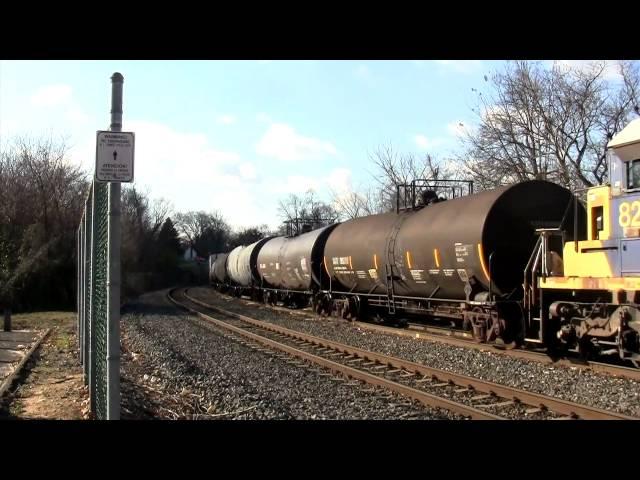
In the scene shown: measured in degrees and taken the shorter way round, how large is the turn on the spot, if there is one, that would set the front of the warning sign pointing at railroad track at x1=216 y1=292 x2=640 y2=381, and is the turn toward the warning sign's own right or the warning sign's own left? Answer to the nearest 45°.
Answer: approximately 135° to the warning sign's own left

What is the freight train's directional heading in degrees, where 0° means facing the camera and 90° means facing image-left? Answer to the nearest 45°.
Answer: approximately 315°

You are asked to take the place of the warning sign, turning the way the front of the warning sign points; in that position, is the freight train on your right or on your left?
on your left

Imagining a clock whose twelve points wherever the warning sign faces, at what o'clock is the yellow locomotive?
The yellow locomotive is roughly at 8 o'clock from the warning sign.

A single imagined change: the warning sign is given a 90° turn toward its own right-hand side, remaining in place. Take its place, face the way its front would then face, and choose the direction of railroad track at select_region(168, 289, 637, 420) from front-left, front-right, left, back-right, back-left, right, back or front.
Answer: back-right

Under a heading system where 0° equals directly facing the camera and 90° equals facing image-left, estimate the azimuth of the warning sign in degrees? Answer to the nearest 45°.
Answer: approximately 0°

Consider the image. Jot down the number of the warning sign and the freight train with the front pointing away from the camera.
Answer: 0

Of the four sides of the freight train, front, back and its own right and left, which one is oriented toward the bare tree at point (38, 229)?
back

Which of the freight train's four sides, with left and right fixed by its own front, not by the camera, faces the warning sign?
right
